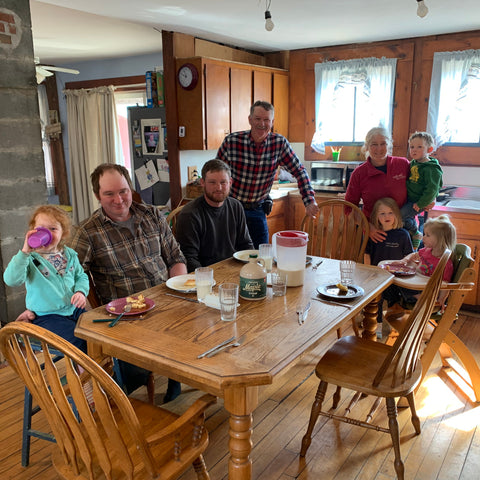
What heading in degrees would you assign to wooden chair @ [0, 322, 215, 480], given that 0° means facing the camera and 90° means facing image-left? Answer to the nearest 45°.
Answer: approximately 225°

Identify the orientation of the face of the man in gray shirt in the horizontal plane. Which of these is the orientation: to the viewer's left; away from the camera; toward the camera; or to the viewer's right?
toward the camera

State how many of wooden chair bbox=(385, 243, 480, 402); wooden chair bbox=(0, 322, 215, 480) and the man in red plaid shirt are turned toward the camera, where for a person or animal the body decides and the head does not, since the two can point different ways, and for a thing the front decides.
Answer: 1

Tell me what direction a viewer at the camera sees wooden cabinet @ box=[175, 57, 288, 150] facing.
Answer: facing the viewer and to the right of the viewer

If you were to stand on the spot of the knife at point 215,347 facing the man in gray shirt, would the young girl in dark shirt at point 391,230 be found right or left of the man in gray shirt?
right

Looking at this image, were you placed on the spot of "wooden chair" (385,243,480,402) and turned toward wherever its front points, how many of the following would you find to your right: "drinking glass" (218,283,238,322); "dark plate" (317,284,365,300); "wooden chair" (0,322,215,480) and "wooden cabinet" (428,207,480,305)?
1

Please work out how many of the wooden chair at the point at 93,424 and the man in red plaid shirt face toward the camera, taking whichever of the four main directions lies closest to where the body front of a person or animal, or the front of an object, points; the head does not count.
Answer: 1

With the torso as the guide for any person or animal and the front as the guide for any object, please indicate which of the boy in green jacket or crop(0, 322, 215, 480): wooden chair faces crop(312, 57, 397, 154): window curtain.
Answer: the wooden chair

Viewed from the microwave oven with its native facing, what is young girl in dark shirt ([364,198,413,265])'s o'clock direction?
The young girl in dark shirt is roughly at 10 o'clock from the microwave oven.

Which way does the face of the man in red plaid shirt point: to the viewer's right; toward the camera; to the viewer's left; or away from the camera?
toward the camera

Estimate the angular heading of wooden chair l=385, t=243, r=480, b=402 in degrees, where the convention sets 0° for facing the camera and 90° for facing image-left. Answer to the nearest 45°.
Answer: approximately 90°

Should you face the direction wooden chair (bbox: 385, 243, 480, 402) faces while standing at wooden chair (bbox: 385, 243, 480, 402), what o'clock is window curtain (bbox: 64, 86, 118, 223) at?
The window curtain is roughly at 1 o'clock from the wooden chair.

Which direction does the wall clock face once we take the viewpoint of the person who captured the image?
facing the viewer and to the left of the viewer

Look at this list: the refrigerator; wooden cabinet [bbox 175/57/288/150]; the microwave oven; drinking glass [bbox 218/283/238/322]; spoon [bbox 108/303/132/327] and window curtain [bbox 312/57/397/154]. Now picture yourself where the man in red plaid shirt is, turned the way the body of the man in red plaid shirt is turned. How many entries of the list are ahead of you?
2

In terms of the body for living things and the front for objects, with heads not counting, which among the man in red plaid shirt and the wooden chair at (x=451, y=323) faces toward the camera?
the man in red plaid shirt

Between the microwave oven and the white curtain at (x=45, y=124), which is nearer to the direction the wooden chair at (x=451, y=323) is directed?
the white curtain

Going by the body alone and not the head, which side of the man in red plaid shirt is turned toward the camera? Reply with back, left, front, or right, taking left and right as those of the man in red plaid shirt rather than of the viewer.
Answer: front

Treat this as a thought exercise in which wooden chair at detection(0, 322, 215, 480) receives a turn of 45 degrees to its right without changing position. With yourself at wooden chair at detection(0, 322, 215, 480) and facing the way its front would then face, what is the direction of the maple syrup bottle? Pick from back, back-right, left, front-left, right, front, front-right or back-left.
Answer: front-left
